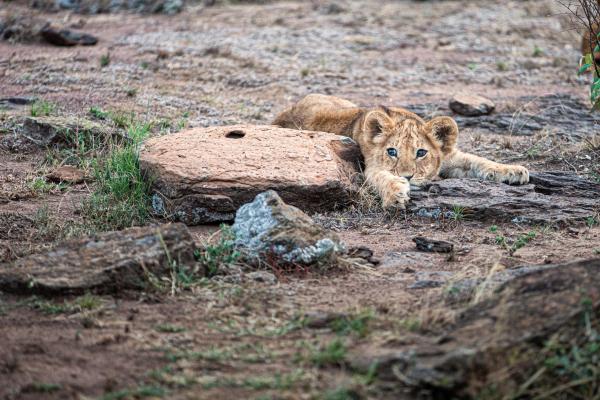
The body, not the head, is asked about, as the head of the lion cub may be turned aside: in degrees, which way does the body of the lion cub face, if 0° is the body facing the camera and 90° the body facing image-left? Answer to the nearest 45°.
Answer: approximately 315°

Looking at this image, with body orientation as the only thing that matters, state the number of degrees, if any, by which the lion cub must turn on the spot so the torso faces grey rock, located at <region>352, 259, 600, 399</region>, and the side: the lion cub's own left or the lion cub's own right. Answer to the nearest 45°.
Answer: approximately 45° to the lion cub's own right

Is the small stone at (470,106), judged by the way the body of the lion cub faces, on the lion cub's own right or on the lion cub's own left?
on the lion cub's own left

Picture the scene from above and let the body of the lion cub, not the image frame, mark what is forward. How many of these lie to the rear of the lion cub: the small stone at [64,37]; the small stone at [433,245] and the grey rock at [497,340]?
1

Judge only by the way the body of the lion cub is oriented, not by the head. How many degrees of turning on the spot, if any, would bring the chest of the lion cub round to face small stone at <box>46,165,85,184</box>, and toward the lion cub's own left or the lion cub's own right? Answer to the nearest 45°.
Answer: approximately 135° to the lion cub's own right

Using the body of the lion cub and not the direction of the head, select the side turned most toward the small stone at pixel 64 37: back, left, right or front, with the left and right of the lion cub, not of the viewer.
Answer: back

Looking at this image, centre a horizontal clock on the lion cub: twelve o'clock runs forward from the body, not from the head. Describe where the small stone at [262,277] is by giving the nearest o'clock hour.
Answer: The small stone is roughly at 2 o'clock from the lion cub.

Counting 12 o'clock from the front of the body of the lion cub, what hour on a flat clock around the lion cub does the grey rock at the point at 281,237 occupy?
The grey rock is roughly at 2 o'clock from the lion cub.
